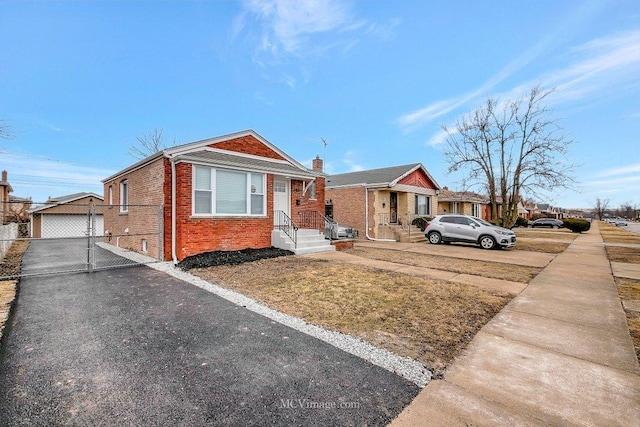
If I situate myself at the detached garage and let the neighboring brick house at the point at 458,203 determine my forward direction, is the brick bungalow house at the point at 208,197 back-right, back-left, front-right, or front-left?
front-right

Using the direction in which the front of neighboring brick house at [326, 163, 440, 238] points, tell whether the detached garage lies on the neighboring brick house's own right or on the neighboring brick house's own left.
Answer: on the neighboring brick house's own right

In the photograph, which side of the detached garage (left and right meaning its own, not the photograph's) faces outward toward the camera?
front

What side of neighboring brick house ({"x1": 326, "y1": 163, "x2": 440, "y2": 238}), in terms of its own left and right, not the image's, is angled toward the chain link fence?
right

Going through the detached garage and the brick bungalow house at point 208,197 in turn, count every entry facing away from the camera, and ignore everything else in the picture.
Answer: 0

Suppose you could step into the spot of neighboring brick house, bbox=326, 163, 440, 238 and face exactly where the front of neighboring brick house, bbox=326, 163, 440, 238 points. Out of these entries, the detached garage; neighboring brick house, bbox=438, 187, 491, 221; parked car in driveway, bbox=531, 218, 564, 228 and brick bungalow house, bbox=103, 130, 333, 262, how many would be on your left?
2

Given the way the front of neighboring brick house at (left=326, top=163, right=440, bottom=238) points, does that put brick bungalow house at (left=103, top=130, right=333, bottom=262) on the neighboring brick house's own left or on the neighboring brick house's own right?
on the neighboring brick house's own right

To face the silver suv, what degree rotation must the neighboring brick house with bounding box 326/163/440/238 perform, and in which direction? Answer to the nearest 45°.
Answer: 0° — it already faces it

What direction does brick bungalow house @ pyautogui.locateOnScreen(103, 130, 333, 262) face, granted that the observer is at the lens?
facing the viewer and to the right of the viewer

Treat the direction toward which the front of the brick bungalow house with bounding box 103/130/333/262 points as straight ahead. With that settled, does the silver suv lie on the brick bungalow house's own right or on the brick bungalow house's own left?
on the brick bungalow house's own left

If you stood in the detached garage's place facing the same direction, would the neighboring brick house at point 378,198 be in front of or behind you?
in front

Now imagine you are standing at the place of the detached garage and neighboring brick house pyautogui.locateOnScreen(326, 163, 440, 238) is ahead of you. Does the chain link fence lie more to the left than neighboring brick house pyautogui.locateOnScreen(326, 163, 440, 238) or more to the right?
right

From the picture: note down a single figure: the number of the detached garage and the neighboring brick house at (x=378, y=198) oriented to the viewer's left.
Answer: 0

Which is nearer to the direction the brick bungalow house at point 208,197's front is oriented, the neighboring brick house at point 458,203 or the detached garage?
the neighboring brick house

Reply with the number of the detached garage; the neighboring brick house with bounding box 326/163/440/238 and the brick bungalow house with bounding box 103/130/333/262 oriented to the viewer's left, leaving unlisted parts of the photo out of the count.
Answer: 0

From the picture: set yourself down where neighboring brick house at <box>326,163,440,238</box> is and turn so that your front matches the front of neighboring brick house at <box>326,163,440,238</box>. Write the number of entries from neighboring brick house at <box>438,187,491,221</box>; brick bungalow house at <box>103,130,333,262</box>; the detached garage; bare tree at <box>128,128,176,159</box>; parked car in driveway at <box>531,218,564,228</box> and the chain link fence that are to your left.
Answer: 2

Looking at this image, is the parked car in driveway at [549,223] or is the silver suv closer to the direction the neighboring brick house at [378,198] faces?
the silver suv

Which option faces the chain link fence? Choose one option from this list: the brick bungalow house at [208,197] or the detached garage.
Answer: the detached garage
